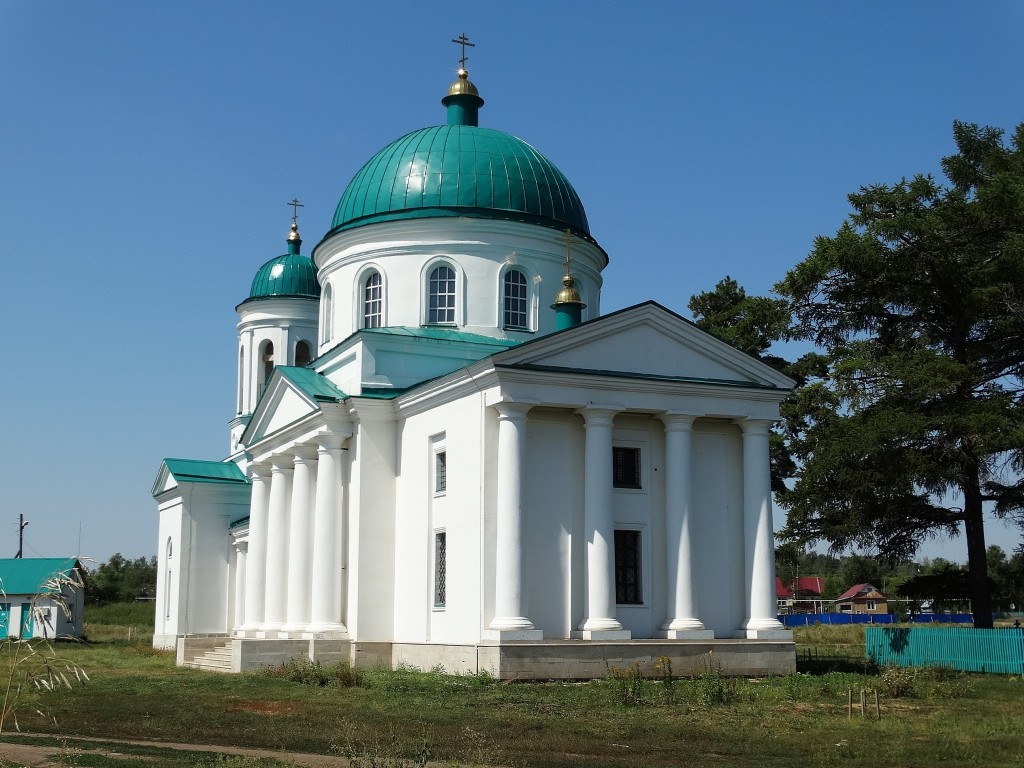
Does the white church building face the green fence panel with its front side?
no
